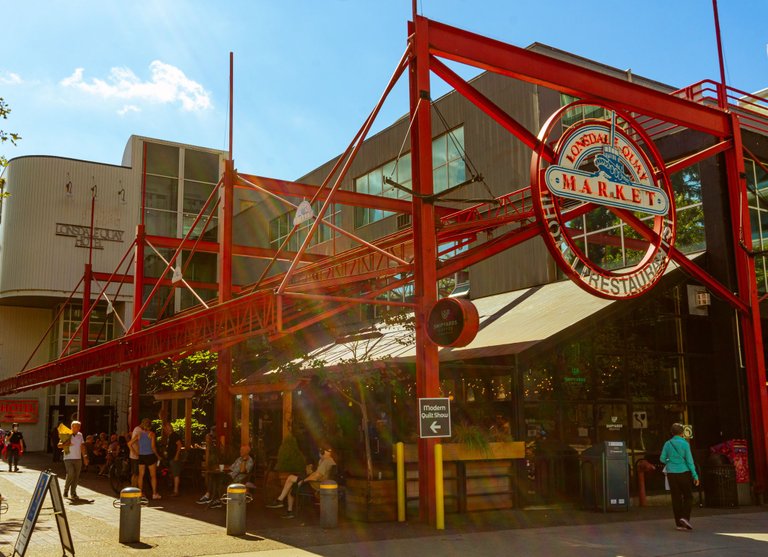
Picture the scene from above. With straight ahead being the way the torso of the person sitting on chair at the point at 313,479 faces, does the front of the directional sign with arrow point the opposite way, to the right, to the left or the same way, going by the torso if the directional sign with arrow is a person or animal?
to the left

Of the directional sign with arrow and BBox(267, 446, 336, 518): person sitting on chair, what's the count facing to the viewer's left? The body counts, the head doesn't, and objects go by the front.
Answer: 1

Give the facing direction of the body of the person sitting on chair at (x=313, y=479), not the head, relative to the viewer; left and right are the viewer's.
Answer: facing to the left of the viewer

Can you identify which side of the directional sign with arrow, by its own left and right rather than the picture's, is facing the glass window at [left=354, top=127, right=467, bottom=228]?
back

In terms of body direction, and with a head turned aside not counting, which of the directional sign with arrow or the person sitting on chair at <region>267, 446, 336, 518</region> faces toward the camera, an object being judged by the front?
the directional sign with arrow

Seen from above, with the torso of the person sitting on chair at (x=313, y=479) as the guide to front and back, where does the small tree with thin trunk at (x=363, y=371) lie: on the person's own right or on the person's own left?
on the person's own right

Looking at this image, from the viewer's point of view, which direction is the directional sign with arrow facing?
toward the camera

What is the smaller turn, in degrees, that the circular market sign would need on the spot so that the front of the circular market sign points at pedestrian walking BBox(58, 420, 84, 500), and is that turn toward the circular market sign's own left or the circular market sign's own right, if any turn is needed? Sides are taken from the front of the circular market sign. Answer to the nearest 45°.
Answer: approximately 135° to the circular market sign's own right

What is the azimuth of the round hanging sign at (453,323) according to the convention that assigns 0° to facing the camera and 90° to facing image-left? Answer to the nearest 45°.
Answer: approximately 45°

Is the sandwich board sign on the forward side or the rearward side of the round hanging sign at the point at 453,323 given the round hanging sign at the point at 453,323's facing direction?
on the forward side

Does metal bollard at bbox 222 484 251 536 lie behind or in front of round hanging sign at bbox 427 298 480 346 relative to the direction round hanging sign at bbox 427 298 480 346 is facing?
in front

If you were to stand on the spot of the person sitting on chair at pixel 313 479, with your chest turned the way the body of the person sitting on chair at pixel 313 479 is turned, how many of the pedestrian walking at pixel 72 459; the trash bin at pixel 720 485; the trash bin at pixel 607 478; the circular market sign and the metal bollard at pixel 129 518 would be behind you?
3

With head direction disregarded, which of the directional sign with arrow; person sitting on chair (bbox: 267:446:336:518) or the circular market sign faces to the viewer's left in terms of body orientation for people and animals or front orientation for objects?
the person sitting on chair
